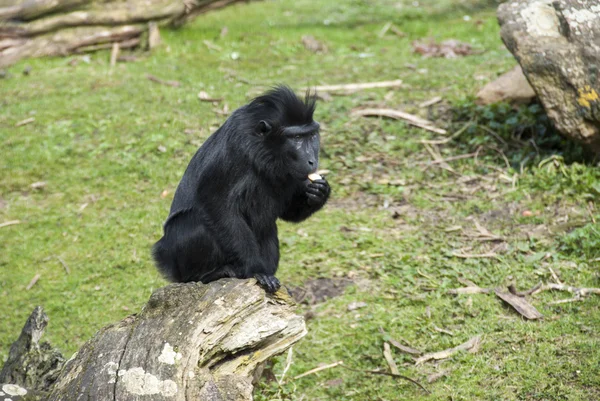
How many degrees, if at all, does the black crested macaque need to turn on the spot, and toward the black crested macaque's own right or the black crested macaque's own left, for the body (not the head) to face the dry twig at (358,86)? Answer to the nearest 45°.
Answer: approximately 90° to the black crested macaque's own left

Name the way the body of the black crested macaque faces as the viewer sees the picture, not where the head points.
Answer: to the viewer's right

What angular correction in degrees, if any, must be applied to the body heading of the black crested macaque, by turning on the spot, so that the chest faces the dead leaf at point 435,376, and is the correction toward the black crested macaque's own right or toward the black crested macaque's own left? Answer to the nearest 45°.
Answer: approximately 45° to the black crested macaque's own right

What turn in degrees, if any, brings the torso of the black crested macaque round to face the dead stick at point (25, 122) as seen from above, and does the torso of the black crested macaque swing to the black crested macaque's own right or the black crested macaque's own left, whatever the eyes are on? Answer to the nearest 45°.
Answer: approximately 135° to the black crested macaque's own left

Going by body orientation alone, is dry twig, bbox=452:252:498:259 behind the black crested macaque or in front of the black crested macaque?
in front

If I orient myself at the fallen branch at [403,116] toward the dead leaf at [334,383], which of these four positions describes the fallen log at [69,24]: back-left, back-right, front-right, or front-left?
back-right

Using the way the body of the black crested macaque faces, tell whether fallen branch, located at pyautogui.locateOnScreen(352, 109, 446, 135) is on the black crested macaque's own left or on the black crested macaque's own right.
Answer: on the black crested macaque's own left

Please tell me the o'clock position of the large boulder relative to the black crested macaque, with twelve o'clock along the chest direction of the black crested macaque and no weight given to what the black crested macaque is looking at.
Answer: The large boulder is roughly at 11 o'clock from the black crested macaque.

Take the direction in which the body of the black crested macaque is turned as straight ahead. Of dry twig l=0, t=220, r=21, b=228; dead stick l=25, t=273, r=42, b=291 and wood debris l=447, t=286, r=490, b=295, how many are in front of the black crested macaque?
1

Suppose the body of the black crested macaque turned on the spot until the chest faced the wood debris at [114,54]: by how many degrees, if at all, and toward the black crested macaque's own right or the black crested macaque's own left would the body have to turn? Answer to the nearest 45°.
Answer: approximately 90° to the black crested macaque's own left

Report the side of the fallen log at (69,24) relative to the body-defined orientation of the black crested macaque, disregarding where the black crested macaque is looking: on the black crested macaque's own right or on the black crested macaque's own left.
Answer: on the black crested macaque's own left
